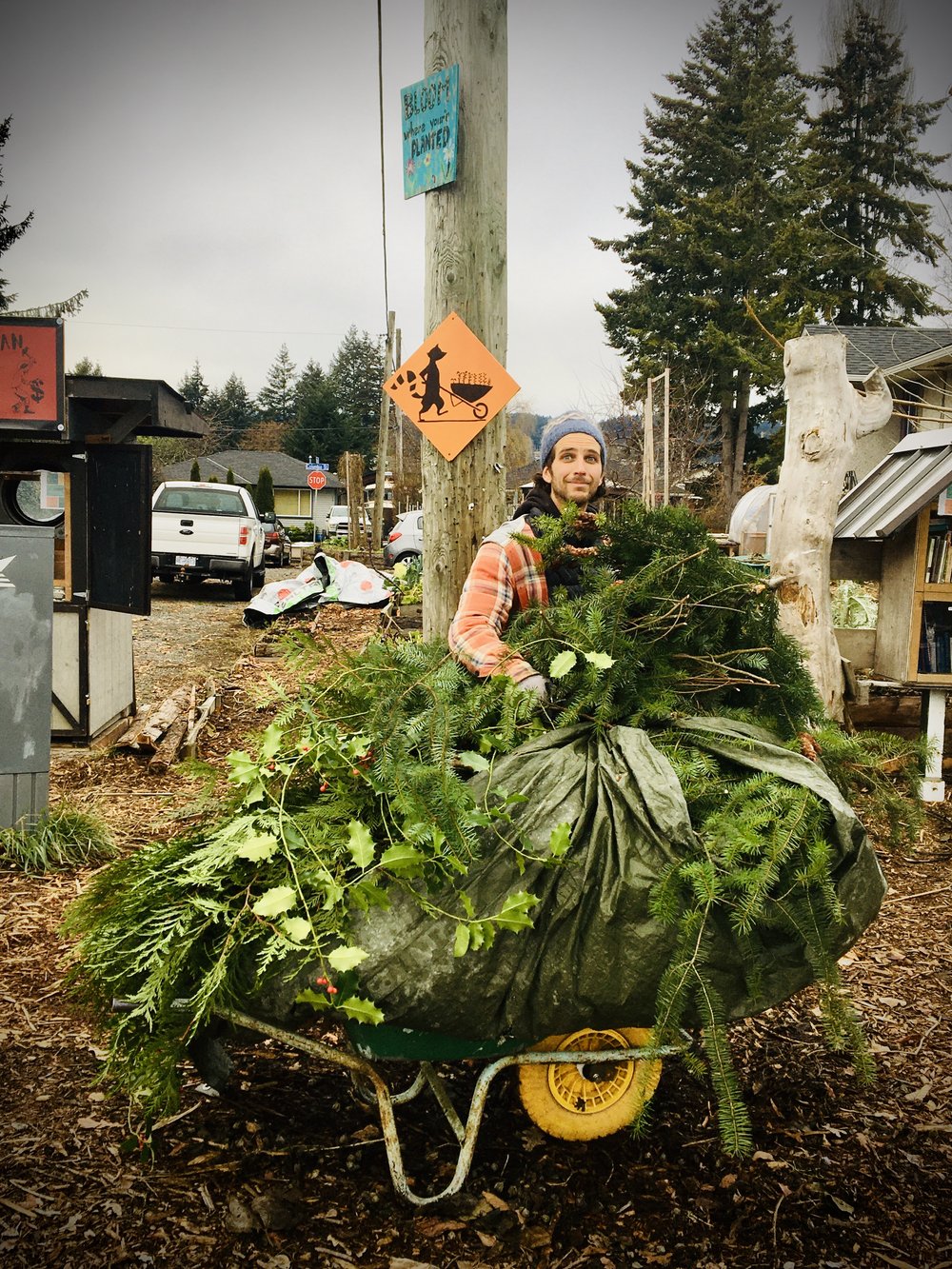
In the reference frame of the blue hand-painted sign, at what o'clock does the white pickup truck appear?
The white pickup truck is roughly at 4 o'clock from the blue hand-painted sign.

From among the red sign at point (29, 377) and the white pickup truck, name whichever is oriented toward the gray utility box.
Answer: the red sign

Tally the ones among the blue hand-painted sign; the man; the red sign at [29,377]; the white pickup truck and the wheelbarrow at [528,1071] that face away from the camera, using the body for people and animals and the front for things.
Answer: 1

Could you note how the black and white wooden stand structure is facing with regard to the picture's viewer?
facing the viewer

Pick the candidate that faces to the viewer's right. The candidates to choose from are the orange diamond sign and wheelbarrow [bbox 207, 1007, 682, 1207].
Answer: the wheelbarrow

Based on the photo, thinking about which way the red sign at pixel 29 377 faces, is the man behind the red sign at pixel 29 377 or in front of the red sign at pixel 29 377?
in front

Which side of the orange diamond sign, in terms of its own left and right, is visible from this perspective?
front

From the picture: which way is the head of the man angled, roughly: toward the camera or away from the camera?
toward the camera

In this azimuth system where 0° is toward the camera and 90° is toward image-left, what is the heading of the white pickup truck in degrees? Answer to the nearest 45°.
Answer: approximately 180°

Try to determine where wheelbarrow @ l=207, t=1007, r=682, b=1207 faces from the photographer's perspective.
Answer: facing to the right of the viewer

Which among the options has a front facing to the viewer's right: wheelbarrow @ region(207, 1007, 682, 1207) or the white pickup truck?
the wheelbarrow

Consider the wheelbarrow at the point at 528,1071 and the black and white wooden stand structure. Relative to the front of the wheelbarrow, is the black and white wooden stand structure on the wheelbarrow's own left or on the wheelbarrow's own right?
on the wheelbarrow's own left

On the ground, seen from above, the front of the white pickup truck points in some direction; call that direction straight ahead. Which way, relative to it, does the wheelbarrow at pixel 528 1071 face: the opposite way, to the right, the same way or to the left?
to the right
